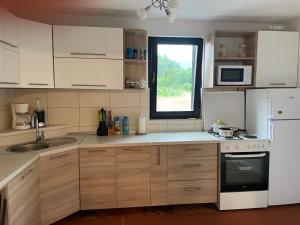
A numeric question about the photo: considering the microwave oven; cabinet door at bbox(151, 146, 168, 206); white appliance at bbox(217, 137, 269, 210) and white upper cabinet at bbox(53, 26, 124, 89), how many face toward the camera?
4

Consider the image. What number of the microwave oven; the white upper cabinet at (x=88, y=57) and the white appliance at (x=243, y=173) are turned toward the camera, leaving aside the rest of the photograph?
3

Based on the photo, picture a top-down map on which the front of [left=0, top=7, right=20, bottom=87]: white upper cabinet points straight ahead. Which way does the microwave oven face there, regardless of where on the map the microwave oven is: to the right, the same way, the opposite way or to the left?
to the right

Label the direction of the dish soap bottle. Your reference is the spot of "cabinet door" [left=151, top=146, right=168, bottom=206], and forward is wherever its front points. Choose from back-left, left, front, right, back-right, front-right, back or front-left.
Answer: right

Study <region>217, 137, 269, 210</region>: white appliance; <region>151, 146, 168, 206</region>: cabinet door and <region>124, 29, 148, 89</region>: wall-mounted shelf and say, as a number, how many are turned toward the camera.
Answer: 3

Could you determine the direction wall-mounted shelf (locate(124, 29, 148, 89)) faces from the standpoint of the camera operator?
facing the viewer

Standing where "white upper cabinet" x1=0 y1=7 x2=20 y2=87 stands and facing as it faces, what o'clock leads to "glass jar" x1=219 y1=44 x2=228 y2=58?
The glass jar is roughly at 11 o'clock from the white upper cabinet.

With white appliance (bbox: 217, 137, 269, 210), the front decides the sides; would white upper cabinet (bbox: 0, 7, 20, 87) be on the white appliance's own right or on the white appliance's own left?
on the white appliance's own right

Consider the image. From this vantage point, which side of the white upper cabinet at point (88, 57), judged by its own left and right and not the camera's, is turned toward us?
front

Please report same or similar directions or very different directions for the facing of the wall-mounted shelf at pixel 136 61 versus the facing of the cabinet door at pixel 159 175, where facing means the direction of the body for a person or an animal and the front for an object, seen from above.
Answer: same or similar directions

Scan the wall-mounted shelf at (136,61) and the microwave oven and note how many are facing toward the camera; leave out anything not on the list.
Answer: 2

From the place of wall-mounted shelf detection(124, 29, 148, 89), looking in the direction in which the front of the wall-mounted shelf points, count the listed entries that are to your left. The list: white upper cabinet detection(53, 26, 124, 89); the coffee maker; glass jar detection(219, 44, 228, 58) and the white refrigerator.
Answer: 2

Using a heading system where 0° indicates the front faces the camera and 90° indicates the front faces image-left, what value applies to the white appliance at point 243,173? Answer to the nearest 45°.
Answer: approximately 0°
